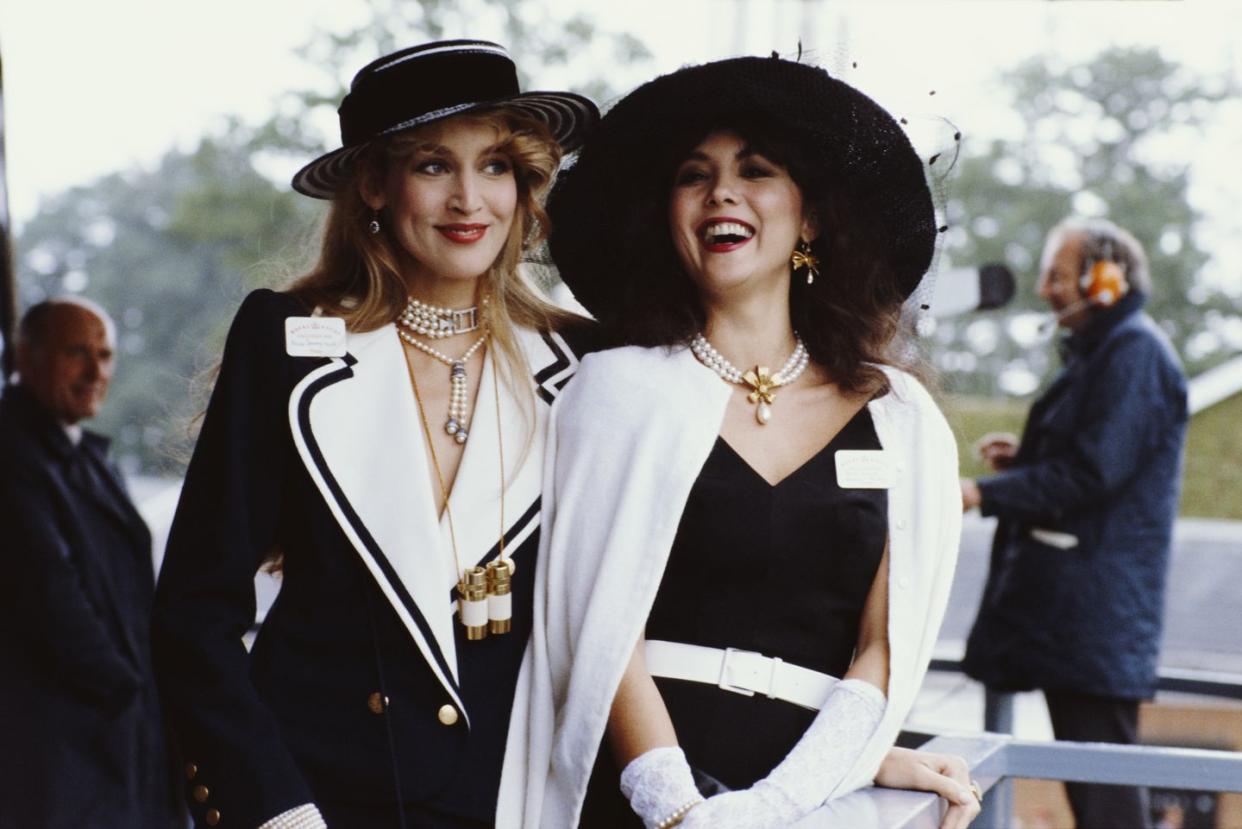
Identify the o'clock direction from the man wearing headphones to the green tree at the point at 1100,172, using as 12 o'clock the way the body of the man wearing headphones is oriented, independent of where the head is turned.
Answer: The green tree is roughly at 3 o'clock from the man wearing headphones.

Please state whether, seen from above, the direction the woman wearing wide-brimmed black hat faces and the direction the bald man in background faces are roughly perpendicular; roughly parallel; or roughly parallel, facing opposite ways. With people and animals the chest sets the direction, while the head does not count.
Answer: roughly perpendicular

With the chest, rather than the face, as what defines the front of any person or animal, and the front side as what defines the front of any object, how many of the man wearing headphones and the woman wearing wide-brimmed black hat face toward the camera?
1

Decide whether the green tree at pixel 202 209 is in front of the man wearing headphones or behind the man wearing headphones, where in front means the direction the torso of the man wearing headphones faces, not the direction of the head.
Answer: in front

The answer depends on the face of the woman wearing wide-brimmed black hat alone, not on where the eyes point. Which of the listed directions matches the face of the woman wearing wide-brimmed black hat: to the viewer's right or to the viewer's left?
to the viewer's left

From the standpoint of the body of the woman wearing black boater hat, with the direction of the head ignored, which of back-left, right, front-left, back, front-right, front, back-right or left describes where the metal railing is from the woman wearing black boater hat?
front-left

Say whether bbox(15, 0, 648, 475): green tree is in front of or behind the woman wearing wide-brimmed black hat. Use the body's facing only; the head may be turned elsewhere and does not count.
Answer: behind

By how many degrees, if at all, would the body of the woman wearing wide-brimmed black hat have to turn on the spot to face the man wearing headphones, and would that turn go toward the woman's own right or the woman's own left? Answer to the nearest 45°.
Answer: approximately 135° to the woman's own left

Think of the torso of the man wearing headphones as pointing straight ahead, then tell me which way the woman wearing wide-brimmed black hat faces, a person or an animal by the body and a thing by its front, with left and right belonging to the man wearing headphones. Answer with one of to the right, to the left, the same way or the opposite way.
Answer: to the left

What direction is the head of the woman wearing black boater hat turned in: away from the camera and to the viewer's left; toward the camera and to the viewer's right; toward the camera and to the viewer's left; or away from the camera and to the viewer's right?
toward the camera and to the viewer's right

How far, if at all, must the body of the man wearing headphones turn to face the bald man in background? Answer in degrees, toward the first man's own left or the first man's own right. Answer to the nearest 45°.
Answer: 0° — they already face them

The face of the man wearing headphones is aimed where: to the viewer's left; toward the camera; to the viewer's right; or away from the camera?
to the viewer's left

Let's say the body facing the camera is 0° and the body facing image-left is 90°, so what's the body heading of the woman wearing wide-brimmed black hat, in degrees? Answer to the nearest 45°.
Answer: approximately 0°

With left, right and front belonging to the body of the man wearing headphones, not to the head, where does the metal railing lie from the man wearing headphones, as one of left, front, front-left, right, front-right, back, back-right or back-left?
left
